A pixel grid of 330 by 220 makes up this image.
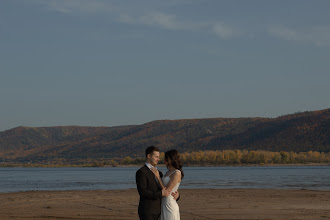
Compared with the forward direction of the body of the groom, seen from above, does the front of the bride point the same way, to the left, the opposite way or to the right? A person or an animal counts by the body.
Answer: the opposite way

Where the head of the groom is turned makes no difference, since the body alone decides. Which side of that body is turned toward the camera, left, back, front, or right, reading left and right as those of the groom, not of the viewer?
right

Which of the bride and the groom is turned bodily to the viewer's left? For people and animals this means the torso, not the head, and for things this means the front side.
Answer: the bride

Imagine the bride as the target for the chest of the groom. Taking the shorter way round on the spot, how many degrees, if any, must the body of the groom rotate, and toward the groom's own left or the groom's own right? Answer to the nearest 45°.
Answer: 0° — they already face them

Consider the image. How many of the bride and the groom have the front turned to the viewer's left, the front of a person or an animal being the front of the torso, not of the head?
1

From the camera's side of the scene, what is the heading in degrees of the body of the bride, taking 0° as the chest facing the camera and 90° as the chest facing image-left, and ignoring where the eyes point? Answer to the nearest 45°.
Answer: approximately 90°

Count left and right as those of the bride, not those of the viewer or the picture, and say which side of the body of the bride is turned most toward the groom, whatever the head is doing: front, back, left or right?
front
